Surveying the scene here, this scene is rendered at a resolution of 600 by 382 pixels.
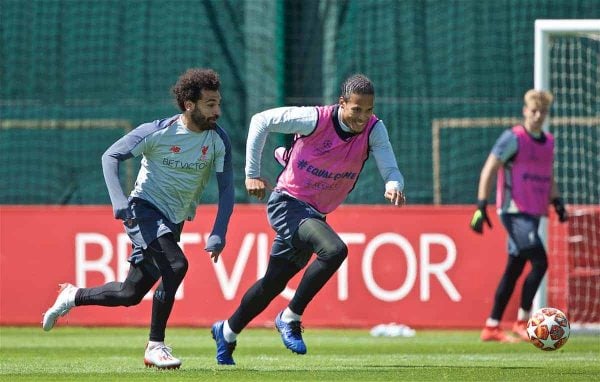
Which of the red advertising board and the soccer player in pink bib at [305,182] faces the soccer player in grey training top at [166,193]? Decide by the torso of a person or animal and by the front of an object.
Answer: the red advertising board

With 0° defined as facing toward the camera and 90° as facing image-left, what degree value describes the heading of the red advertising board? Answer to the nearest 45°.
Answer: approximately 0°

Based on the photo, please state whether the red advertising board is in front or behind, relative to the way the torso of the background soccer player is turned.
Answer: behind

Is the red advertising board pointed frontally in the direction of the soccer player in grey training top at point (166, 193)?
yes

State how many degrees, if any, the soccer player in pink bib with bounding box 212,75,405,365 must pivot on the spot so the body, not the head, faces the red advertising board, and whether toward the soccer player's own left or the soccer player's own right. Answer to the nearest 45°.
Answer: approximately 135° to the soccer player's own left

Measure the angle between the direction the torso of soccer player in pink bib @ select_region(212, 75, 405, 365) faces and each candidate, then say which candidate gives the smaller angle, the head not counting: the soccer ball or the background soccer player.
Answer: the soccer ball

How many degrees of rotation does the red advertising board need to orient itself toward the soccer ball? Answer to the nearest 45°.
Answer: approximately 45° to its left

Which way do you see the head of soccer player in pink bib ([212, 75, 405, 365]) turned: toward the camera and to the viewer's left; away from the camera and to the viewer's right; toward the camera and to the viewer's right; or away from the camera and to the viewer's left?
toward the camera and to the viewer's right

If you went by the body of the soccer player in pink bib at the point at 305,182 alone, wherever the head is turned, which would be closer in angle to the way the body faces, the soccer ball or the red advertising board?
the soccer ball
